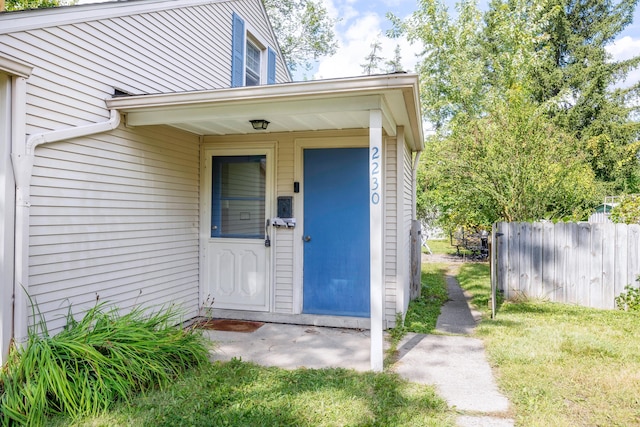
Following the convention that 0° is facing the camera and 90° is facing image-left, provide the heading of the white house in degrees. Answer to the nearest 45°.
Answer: approximately 0°

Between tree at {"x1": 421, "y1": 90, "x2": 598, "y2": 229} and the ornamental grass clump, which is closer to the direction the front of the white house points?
the ornamental grass clump

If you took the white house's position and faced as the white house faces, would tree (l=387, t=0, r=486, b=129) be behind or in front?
behind

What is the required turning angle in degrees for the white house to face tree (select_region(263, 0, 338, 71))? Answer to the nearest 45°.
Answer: approximately 180°

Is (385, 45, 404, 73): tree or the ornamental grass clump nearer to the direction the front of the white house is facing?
the ornamental grass clump

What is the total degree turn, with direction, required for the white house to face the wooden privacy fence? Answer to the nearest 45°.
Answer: approximately 90° to its left

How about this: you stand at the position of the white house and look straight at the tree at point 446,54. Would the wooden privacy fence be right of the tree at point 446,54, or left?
right

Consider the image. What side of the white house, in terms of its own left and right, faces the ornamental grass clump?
front

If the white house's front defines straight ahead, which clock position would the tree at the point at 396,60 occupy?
The tree is roughly at 7 o'clock from the white house.

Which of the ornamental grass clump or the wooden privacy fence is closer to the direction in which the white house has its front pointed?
the ornamental grass clump

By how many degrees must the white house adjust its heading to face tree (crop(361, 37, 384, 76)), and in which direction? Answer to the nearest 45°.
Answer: approximately 135° to its left

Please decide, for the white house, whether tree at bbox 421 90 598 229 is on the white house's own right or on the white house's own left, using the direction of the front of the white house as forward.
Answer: on the white house's own left
